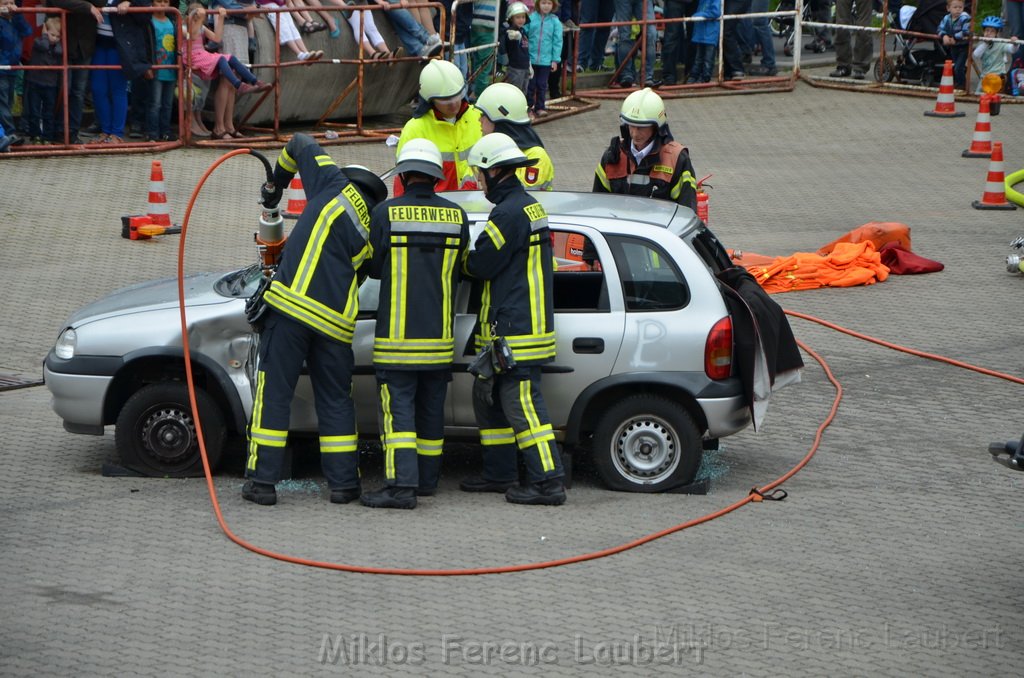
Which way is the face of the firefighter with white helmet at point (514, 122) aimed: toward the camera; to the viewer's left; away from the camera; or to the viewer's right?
to the viewer's left

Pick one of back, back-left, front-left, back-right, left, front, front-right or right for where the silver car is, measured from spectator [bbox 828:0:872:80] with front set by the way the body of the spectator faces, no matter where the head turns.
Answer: front

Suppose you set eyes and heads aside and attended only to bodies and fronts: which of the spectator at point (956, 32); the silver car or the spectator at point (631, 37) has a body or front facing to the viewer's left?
the silver car

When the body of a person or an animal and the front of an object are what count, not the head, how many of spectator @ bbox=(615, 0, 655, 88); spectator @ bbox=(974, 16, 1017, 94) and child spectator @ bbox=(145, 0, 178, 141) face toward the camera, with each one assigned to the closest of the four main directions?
3

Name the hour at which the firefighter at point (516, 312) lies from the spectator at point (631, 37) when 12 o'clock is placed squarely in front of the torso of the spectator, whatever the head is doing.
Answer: The firefighter is roughly at 12 o'clock from the spectator.

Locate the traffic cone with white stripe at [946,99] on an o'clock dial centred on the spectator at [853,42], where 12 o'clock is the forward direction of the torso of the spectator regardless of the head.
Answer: The traffic cone with white stripe is roughly at 11 o'clock from the spectator.

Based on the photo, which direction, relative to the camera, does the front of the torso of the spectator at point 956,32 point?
toward the camera

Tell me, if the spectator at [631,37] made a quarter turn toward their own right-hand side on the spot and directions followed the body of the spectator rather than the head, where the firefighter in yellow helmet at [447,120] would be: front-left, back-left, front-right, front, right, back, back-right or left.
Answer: left

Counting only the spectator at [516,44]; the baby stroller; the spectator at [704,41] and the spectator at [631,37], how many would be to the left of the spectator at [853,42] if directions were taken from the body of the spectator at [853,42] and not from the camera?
1

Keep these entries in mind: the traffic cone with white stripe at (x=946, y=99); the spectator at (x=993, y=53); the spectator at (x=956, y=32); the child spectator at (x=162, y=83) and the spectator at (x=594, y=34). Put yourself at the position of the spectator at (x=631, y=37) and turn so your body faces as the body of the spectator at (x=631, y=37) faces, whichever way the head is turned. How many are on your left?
3

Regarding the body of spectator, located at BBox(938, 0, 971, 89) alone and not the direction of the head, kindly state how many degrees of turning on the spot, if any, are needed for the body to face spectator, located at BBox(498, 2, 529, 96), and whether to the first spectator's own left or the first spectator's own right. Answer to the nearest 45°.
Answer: approximately 45° to the first spectator's own right

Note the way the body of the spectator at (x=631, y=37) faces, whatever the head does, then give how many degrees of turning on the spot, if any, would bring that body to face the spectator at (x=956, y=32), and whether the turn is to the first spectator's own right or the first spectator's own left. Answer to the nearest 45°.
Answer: approximately 90° to the first spectator's own left
